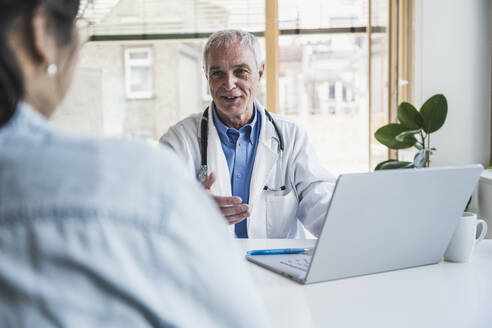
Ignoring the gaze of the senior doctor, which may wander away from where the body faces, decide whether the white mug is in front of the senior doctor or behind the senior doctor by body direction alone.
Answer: in front

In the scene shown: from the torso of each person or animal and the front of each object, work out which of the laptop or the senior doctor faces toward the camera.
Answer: the senior doctor

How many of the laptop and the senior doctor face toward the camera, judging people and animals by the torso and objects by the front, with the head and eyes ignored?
1

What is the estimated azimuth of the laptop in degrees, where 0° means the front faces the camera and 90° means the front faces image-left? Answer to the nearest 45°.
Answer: approximately 135°

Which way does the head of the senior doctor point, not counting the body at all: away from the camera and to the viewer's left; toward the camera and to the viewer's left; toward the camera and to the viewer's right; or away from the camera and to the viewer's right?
toward the camera and to the viewer's left

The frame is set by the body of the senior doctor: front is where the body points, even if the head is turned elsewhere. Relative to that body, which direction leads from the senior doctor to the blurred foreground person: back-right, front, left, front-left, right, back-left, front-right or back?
front

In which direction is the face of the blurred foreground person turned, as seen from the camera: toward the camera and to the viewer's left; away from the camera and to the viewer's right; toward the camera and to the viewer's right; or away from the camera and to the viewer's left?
away from the camera and to the viewer's right

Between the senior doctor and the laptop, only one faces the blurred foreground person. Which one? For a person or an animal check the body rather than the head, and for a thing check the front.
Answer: the senior doctor

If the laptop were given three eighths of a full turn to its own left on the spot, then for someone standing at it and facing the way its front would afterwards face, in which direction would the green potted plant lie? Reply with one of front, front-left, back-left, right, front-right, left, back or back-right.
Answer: back

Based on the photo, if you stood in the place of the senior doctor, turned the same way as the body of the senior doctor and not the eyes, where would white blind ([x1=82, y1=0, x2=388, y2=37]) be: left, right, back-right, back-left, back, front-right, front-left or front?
back

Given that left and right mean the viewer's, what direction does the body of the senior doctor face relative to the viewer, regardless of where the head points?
facing the viewer
